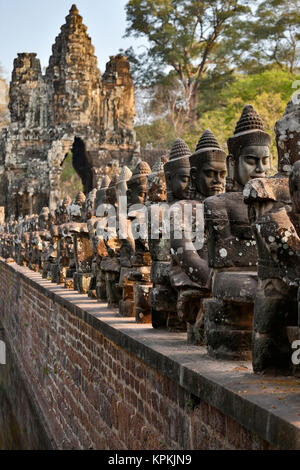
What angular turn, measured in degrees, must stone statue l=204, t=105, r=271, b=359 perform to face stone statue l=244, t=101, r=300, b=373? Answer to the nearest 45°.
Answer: approximately 45° to its right

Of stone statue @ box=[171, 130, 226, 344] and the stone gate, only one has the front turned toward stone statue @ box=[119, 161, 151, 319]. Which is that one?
the stone gate

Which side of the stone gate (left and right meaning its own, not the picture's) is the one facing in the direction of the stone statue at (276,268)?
front

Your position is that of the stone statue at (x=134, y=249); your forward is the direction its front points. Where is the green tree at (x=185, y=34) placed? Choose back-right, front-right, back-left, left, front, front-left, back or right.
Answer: back-left

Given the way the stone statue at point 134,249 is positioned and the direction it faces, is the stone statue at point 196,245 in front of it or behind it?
in front

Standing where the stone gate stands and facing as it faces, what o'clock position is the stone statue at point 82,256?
The stone statue is roughly at 12 o'clock from the stone gate.

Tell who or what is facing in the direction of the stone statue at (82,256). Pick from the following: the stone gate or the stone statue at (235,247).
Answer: the stone gate

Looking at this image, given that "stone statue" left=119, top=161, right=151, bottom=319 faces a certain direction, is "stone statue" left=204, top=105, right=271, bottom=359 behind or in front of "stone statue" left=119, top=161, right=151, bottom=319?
in front

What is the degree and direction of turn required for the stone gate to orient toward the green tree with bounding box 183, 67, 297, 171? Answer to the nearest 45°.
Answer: approximately 45° to its left

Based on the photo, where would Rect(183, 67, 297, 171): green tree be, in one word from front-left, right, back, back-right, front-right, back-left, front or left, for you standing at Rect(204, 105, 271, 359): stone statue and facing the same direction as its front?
back-left

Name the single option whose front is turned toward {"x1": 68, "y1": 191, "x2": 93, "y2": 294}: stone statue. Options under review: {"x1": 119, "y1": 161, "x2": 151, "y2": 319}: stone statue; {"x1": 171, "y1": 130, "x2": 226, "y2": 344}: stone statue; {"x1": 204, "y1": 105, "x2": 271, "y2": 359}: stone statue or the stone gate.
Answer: the stone gate

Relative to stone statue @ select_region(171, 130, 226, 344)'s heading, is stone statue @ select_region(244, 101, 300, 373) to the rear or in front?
in front
